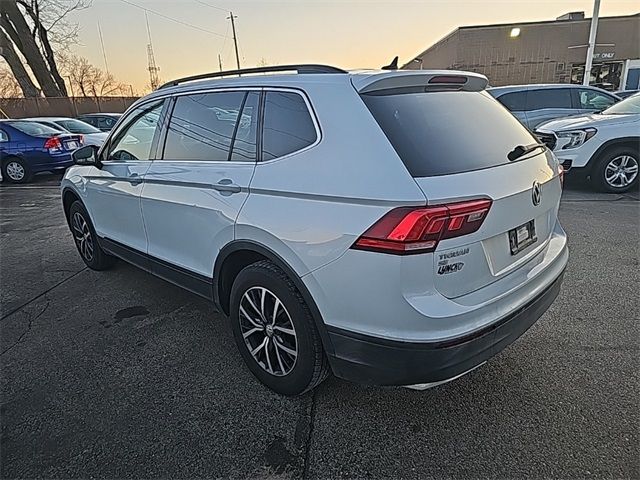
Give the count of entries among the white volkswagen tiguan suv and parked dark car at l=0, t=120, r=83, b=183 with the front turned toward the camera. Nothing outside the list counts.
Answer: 0

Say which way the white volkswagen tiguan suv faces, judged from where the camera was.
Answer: facing away from the viewer and to the left of the viewer

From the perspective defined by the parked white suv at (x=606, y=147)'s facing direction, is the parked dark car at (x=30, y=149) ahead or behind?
ahead

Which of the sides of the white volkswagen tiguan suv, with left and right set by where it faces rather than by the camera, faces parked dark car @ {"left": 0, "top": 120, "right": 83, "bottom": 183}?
front

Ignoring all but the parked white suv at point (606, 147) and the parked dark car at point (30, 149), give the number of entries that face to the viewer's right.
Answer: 0

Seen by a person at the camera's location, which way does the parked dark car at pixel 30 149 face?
facing away from the viewer and to the left of the viewer

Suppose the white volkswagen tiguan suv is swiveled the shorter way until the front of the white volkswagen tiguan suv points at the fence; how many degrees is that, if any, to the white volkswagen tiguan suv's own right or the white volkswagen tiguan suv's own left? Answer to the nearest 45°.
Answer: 0° — it already faces it

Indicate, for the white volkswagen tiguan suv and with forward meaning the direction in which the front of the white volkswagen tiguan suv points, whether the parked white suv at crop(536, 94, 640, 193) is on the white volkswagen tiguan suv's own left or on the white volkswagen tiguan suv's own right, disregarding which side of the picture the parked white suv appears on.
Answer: on the white volkswagen tiguan suv's own right

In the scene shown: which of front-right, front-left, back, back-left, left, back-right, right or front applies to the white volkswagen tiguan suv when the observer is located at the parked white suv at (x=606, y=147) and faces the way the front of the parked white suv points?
front-left

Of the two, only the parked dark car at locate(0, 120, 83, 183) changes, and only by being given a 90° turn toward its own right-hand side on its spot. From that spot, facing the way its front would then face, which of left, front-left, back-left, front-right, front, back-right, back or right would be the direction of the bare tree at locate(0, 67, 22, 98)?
front-left

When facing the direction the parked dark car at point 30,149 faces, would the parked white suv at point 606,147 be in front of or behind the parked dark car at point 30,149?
behind

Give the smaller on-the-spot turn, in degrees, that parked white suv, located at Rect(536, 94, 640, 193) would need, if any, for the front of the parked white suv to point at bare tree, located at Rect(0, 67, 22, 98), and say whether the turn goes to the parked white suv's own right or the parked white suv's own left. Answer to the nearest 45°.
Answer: approximately 45° to the parked white suv's own right

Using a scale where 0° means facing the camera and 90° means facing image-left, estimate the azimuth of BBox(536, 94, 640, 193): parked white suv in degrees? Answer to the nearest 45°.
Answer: approximately 45°
